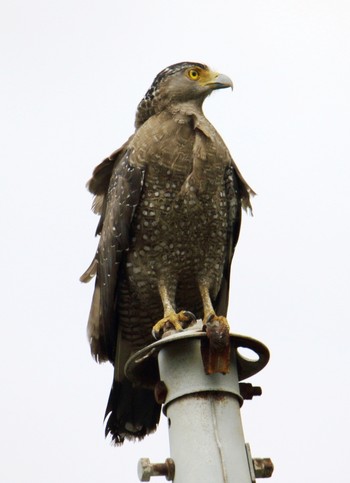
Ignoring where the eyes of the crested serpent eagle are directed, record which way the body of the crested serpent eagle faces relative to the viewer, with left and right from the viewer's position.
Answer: facing the viewer and to the right of the viewer
